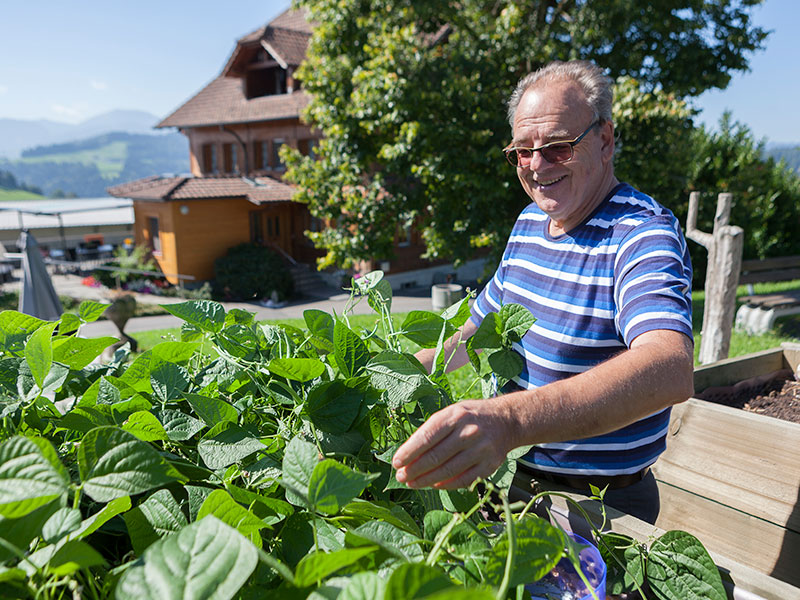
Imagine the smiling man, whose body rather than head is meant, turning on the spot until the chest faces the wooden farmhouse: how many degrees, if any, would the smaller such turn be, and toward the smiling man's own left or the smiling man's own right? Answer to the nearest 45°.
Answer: approximately 90° to the smiling man's own right

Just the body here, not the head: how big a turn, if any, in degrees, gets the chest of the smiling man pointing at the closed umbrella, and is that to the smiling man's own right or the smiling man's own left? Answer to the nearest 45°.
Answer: approximately 90° to the smiling man's own right

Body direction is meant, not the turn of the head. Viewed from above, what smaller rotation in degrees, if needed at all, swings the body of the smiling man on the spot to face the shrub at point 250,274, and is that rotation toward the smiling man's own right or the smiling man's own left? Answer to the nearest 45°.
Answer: approximately 90° to the smiling man's own right

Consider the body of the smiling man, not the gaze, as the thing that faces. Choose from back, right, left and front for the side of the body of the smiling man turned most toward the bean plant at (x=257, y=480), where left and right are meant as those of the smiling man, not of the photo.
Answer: front

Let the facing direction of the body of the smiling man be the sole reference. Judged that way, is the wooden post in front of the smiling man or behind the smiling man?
behind

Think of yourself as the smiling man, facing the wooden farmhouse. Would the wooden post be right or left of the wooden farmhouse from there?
right

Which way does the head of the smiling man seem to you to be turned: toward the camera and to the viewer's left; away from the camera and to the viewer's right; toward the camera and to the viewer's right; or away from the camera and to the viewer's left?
toward the camera and to the viewer's left

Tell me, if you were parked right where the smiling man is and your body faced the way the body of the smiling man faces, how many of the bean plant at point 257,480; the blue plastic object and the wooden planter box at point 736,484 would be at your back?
1

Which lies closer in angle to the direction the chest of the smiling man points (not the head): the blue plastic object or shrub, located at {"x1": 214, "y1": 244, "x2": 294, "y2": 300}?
the blue plastic object

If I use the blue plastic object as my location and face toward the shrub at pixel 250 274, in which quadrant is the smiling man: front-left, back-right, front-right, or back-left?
front-right

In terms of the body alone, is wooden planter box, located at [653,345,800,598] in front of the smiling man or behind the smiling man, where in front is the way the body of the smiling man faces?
behind

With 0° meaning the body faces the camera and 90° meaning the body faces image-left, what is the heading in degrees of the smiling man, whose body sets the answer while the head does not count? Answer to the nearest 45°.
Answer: approximately 45°

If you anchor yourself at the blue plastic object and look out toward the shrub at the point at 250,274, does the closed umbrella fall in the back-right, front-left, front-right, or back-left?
front-left

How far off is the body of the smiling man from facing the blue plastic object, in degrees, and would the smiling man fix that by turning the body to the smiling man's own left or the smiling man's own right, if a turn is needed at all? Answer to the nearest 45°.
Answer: approximately 45° to the smiling man's own left
